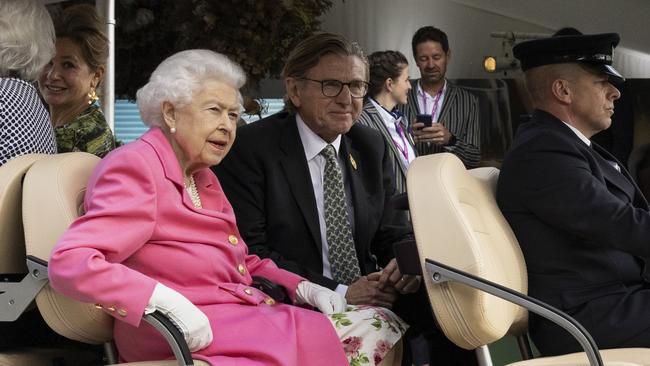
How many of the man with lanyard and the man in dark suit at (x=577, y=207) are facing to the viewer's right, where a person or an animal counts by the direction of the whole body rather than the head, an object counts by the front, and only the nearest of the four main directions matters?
1

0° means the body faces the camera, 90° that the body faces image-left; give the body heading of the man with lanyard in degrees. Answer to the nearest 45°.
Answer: approximately 45°

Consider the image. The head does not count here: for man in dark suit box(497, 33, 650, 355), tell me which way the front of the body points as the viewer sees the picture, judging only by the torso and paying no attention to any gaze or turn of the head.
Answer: to the viewer's right

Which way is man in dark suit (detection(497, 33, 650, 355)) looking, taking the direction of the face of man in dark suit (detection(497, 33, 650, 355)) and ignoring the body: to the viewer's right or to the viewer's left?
to the viewer's right

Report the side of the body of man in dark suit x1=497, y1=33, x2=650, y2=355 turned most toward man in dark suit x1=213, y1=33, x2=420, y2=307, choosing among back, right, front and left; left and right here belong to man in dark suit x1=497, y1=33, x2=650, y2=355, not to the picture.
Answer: back

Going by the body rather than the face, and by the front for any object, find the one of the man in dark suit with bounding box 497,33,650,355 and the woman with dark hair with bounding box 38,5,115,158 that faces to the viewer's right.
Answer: the man in dark suit

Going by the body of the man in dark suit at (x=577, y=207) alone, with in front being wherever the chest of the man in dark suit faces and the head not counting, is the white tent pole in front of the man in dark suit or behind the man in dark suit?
behind

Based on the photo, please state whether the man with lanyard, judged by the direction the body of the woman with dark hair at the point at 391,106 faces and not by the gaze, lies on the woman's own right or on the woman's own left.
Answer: on the woman's own left

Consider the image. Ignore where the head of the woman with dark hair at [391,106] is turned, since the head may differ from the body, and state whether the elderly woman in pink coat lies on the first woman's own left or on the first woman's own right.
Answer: on the first woman's own right
